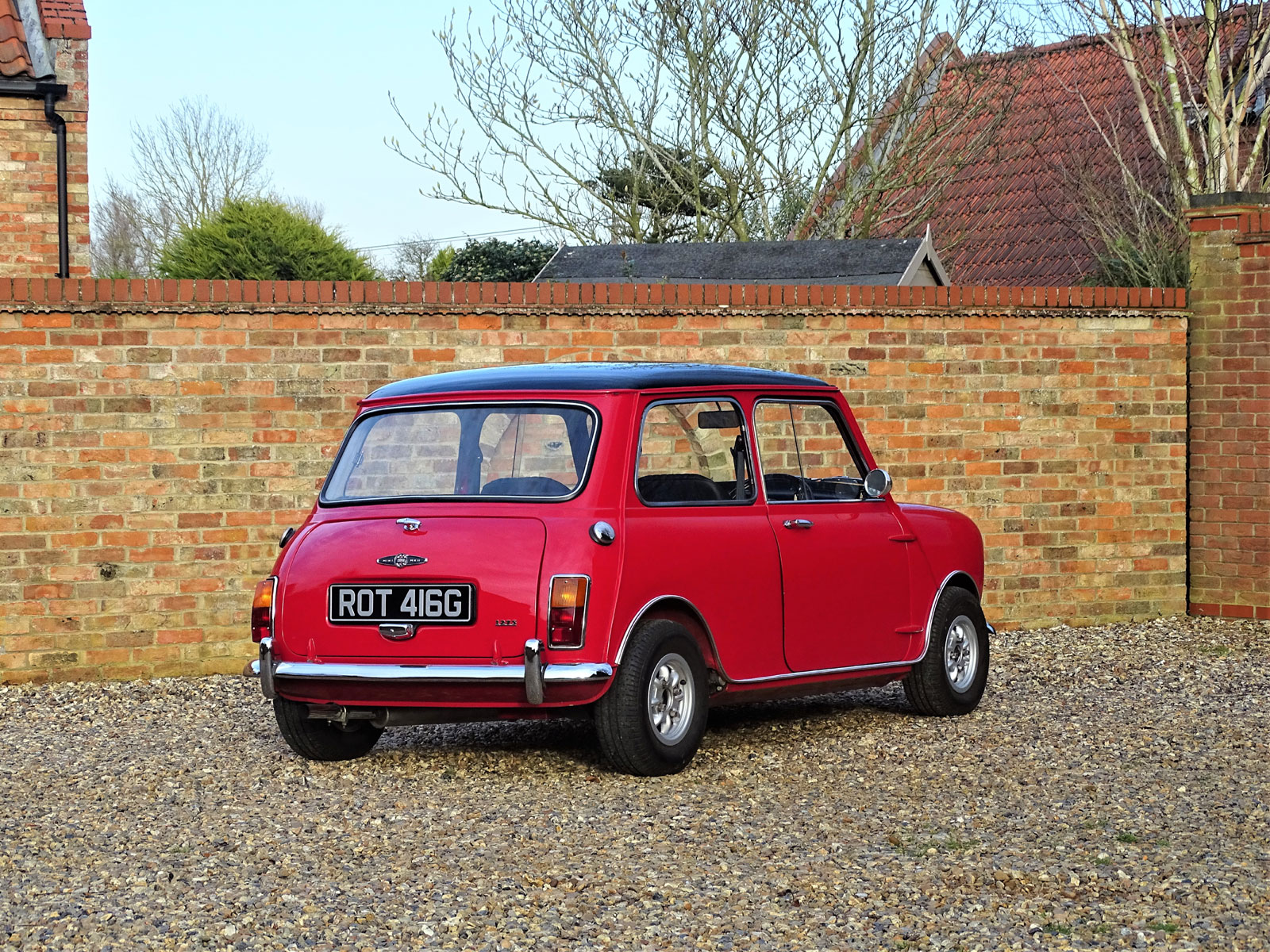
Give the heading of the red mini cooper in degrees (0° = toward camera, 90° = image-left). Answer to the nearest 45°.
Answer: approximately 225°

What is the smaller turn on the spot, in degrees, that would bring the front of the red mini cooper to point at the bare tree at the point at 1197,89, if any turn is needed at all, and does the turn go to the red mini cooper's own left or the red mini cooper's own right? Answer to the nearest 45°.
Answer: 0° — it already faces it

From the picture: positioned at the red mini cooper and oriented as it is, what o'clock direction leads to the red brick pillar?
The red brick pillar is roughly at 12 o'clock from the red mini cooper.
